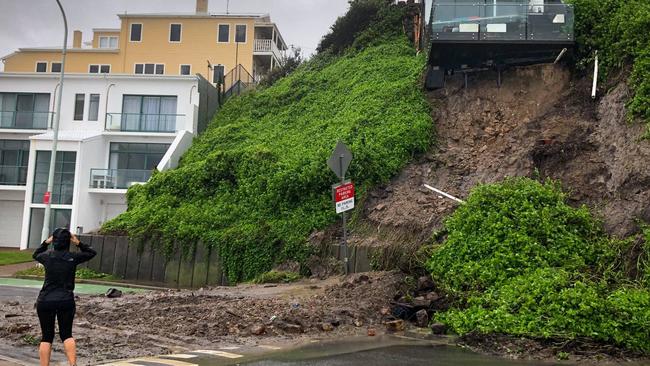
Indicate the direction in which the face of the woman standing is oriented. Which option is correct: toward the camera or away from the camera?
away from the camera

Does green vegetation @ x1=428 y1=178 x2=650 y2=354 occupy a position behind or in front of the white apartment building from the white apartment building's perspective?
in front

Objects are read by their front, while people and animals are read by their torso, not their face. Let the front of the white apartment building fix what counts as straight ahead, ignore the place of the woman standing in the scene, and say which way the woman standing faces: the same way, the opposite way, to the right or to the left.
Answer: the opposite way

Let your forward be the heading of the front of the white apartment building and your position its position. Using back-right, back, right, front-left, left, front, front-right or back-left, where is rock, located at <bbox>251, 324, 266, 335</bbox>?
front

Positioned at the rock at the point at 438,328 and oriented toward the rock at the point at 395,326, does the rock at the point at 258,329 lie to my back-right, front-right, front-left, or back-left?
front-left

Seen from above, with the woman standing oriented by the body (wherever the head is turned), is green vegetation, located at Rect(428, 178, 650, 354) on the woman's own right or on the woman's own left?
on the woman's own right

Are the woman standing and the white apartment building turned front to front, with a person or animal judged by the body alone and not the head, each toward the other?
yes

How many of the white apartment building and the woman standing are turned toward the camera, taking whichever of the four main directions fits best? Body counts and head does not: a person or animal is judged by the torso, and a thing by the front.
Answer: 1

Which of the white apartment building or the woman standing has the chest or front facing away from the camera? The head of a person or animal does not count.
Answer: the woman standing

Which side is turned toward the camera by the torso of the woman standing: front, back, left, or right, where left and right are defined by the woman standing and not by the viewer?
back

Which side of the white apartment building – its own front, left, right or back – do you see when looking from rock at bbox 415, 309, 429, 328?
front

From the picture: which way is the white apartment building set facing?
toward the camera

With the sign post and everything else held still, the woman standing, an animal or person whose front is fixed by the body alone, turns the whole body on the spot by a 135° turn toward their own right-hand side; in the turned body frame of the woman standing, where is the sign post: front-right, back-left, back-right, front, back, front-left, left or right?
left

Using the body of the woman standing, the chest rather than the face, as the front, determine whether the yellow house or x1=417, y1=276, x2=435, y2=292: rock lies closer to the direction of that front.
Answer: the yellow house
